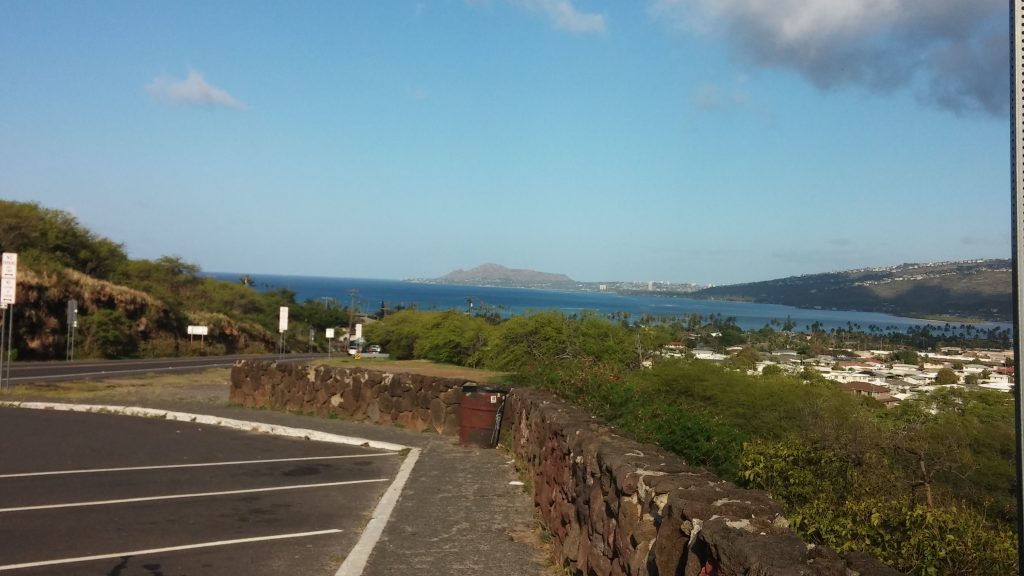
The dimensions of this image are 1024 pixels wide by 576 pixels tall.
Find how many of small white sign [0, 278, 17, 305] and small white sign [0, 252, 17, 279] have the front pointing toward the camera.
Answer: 2

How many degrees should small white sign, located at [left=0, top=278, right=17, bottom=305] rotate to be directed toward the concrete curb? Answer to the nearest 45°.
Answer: approximately 45° to its left

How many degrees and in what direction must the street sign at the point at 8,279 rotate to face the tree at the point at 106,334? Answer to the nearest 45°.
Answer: approximately 180°

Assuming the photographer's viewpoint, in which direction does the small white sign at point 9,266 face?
facing the viewer

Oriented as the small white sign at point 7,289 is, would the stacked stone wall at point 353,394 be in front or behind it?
in front

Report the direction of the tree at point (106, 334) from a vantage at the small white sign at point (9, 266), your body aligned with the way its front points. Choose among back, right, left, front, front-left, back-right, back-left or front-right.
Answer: back

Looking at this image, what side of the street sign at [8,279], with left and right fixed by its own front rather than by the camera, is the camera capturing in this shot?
front

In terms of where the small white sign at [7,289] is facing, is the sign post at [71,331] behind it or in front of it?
behind

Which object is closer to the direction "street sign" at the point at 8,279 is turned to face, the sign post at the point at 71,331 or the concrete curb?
the concrete curb

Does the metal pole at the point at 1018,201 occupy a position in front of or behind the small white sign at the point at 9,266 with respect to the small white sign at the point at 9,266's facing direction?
in front

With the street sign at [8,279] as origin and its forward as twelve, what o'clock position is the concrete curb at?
The concrete curb is roughly at 11 o'clock from the street sign.
